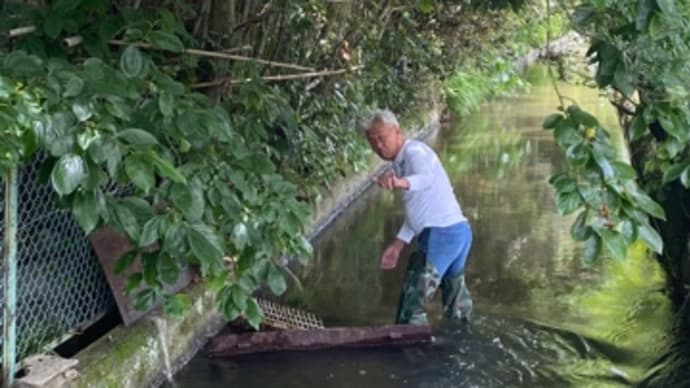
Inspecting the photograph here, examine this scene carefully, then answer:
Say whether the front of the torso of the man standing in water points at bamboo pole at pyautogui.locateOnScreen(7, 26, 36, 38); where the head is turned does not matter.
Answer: yes

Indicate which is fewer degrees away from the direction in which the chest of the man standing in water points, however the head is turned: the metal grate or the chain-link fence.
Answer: the metal grate

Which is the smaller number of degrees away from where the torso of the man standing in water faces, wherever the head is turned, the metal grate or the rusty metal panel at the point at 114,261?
the rusty metal panel

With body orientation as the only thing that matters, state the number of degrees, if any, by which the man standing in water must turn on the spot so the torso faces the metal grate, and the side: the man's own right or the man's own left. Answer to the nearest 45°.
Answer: approximately 45° to the man's own right

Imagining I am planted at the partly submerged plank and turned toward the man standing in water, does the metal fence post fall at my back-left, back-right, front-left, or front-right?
back-right

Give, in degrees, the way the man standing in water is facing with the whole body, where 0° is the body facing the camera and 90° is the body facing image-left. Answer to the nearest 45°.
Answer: approximately 45°

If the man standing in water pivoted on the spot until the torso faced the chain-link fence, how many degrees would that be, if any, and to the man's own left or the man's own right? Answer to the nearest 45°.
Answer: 0° — they already face it
